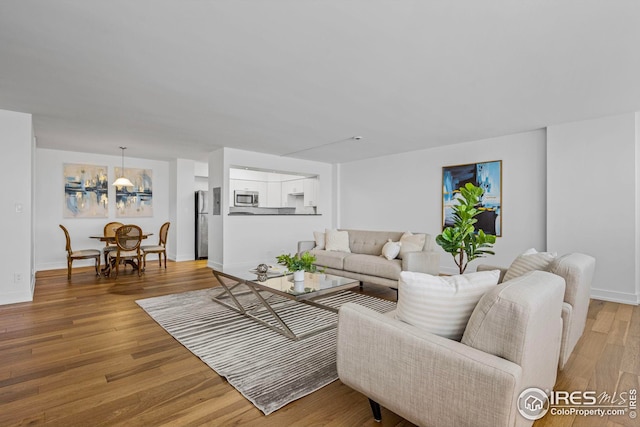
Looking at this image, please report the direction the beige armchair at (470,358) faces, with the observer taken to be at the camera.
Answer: facing away from the viewer and to the left of the viewer

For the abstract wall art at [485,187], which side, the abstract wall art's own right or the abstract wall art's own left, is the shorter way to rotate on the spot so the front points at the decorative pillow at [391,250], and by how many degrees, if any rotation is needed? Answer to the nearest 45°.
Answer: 0° — it already faces it

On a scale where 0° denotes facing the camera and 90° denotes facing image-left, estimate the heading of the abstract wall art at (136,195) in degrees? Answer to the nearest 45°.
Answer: approximately 0°

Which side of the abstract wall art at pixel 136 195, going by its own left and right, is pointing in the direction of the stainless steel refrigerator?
left

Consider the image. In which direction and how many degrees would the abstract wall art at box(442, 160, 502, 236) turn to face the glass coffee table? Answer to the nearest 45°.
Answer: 0° — it already faces it

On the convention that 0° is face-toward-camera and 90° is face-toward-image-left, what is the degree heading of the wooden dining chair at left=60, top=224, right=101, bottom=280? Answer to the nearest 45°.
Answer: approximately 270°

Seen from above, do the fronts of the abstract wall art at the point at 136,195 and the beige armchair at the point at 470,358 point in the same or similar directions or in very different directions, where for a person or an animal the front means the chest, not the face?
very different directions
